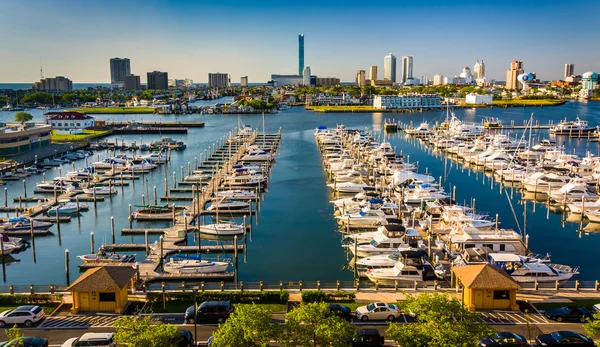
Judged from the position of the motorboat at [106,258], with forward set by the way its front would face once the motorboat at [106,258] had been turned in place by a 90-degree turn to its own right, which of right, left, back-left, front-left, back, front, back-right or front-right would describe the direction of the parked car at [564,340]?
back-right

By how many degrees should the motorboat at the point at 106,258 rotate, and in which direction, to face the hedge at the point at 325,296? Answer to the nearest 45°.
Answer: approximately 135° to its left

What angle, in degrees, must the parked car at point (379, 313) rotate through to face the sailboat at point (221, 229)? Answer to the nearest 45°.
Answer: approximately 45° to its right

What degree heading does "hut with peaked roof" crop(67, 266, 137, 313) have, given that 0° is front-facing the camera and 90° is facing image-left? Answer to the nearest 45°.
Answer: approximately 0°

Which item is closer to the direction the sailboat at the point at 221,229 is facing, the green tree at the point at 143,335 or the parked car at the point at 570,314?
the green tree

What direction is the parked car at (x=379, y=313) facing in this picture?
to the viewer's left

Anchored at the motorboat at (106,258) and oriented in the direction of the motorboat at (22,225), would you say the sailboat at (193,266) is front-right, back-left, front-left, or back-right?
back-right

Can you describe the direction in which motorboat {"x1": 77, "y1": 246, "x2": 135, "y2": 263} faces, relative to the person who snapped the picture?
facing to the left of the viewer

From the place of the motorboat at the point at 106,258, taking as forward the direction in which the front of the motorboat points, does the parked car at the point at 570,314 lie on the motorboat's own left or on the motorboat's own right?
on the motorboat's own left

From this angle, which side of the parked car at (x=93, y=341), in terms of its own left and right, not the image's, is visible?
left
